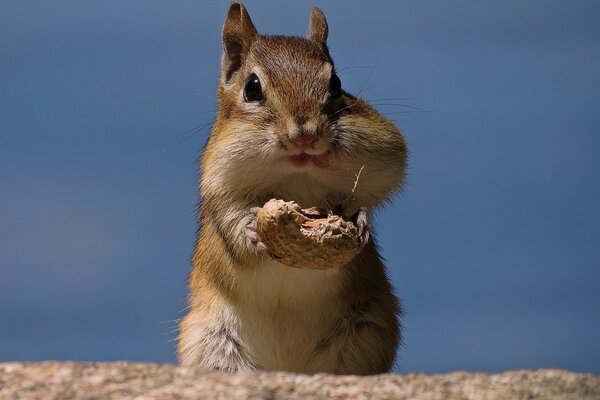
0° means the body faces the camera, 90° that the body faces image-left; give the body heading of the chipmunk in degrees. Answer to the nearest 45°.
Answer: approximately 0°
